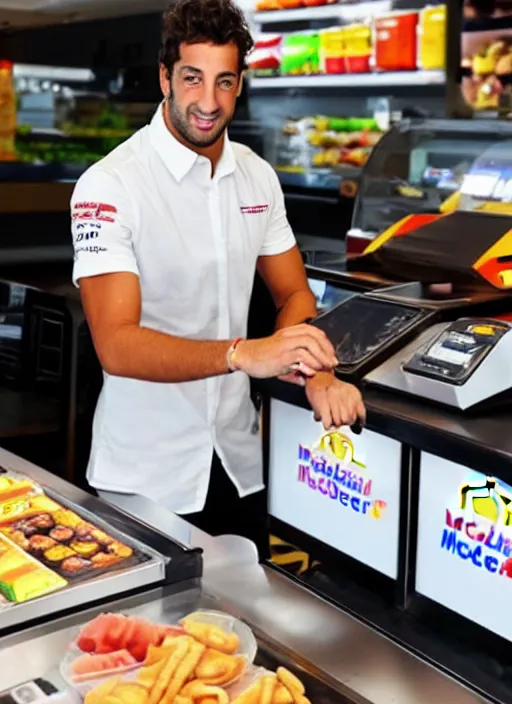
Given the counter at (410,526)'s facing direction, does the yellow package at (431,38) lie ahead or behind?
behind

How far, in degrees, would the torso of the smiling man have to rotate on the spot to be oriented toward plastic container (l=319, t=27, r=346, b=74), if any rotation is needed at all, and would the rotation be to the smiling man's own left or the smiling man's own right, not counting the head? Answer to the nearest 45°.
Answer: approximately 135° to the smiling man's own left

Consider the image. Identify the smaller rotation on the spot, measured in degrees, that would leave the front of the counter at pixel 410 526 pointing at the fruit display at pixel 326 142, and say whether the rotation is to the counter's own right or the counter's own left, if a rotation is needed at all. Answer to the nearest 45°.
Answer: approximately 135° to the counter's own right

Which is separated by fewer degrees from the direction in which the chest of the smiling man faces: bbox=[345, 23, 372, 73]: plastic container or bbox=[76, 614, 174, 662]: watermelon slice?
the watermelon slice

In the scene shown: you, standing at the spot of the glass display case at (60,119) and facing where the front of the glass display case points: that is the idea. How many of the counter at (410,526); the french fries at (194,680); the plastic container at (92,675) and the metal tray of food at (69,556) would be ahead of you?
4

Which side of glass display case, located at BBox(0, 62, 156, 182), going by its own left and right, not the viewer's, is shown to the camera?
front

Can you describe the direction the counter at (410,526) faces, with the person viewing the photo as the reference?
facing the viewer and to the left of the viewer

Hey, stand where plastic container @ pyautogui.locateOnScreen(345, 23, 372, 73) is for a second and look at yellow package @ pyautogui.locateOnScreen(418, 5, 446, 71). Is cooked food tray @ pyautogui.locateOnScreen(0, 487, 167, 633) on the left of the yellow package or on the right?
right

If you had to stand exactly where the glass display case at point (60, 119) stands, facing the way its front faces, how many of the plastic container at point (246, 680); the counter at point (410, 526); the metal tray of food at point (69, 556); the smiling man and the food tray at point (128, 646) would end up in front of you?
5

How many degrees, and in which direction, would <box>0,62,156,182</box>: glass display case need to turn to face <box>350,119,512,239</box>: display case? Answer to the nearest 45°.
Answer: approximately 45° to its left

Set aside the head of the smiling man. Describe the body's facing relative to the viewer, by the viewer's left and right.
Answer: facing the viewer and to the right of the viewer

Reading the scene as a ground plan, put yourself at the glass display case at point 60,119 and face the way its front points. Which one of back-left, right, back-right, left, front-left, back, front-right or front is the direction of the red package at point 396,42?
left

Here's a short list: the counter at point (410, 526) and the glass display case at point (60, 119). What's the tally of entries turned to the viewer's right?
0

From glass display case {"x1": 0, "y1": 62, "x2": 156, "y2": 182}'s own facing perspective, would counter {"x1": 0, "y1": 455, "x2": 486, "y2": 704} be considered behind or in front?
in front

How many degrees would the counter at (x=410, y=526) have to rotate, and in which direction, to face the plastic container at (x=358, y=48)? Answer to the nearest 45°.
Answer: approximately 135° to its right
